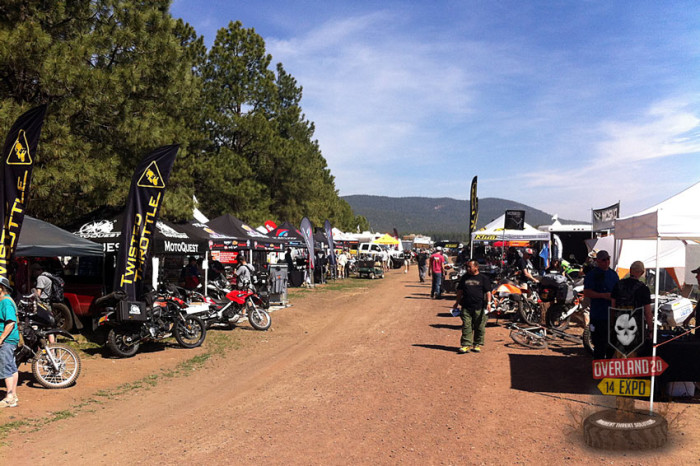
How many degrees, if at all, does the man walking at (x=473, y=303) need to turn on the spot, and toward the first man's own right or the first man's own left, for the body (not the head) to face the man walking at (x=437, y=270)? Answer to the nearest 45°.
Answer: approximately 180°

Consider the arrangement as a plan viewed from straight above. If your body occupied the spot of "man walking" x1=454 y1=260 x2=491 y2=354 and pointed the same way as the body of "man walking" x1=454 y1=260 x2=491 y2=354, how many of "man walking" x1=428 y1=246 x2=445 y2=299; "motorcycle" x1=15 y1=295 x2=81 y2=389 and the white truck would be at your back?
2

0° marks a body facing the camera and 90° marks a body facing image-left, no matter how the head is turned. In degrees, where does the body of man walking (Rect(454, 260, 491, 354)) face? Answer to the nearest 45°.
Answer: approximately 0°

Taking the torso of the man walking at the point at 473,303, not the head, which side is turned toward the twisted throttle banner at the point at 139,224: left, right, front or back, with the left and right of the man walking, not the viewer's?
right
